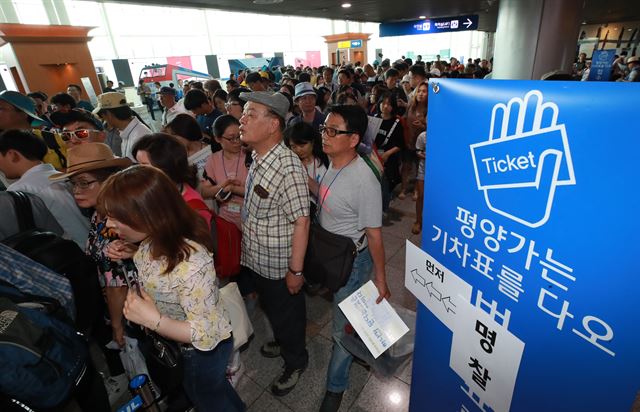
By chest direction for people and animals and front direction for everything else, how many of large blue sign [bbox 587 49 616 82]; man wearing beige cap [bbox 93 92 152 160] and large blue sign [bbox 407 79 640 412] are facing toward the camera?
2

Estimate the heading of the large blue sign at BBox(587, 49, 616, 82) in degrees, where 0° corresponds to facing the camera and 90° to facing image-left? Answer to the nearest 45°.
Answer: approximately 0°

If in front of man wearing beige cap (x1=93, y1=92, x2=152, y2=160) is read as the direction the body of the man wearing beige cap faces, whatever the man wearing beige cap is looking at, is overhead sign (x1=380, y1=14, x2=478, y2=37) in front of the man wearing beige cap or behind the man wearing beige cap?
behind

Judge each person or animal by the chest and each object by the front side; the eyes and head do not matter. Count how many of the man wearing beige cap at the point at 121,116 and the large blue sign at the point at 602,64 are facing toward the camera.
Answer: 1

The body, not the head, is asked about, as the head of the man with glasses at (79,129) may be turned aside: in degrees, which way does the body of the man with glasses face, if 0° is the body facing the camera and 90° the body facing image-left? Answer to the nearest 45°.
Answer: approximately 45°

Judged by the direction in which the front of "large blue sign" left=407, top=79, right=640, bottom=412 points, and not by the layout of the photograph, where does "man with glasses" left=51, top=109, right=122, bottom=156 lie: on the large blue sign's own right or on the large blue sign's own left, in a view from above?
on the large blue sign's own right
